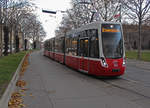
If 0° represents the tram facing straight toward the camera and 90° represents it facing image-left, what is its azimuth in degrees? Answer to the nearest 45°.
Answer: approximately 315°
